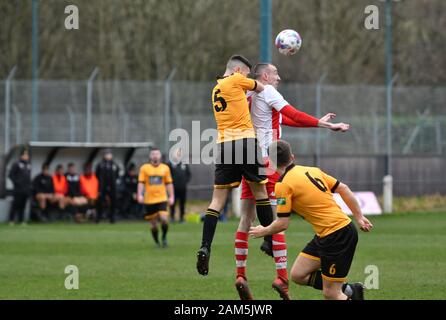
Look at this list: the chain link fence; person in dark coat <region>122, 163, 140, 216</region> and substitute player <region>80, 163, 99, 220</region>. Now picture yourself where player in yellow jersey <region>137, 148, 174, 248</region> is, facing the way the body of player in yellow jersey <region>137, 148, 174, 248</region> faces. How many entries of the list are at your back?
3

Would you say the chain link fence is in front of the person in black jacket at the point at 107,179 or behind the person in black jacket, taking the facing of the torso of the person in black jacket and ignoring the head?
behind

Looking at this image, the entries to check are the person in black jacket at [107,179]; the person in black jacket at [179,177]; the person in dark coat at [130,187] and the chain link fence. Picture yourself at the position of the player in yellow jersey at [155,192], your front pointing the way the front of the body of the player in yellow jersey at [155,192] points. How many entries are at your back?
4

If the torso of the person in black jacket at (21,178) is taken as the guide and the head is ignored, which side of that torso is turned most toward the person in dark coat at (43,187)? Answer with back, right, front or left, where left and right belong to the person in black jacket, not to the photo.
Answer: left

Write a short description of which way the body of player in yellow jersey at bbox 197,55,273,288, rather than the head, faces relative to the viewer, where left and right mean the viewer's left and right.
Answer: facing away from the viewer and to the right of the viewer

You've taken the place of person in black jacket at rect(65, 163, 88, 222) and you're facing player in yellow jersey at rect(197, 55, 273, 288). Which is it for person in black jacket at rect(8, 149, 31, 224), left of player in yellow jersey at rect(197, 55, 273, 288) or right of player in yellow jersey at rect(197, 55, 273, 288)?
right

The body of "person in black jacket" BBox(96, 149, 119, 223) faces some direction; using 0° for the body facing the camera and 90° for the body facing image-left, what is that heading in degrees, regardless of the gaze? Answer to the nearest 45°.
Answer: approximately 0°

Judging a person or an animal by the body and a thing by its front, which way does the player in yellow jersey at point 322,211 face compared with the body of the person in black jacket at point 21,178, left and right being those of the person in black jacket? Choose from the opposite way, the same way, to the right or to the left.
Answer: the opposite way

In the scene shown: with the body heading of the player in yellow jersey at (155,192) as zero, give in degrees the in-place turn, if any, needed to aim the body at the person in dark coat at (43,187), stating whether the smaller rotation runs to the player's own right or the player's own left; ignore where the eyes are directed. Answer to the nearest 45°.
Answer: approximately 135° to the player's own right

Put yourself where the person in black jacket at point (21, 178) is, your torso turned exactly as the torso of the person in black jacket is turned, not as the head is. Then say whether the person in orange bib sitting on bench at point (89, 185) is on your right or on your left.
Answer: on your left
